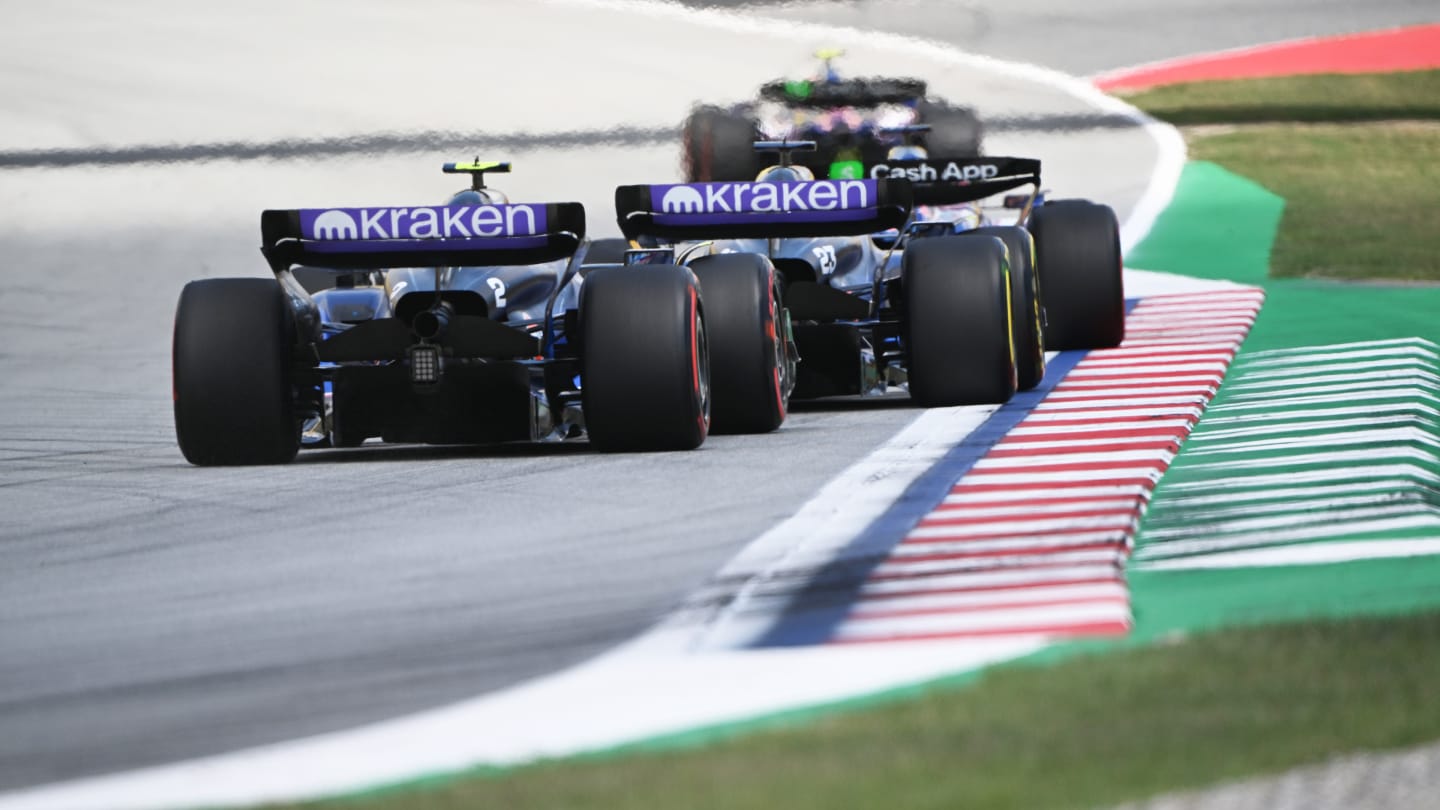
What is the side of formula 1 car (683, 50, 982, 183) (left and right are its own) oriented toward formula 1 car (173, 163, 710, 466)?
back

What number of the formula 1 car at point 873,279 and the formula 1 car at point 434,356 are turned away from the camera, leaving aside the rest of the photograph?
2

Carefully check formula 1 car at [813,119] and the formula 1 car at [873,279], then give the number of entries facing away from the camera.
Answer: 2

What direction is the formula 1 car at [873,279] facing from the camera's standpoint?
away from the camera

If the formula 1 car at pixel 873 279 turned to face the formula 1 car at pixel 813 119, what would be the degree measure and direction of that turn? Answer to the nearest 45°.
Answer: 0° — it already faces it

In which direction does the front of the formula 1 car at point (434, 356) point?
away from the camera

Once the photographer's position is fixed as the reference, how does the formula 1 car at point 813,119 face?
facing away from the viewer

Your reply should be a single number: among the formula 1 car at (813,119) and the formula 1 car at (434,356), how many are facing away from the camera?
2

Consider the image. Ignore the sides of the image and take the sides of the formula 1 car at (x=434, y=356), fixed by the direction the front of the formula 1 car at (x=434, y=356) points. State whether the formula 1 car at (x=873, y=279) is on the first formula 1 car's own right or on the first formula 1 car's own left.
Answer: on the first formula 1 car's own right
